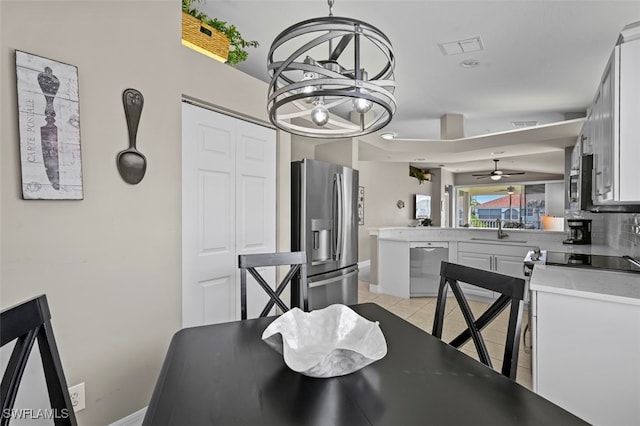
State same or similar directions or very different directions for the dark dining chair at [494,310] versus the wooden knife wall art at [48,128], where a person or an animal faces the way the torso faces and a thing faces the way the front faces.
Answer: very different directions

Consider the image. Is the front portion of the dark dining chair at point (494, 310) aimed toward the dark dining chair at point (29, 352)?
yes

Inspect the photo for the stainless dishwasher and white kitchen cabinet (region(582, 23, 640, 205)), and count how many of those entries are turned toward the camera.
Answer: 1

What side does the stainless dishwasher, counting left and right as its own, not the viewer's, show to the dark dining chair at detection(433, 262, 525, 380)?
front

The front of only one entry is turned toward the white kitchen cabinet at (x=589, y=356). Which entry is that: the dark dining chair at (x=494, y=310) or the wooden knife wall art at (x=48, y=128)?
the wooden knife wall art

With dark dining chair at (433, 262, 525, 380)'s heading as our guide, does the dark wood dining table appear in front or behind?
in front

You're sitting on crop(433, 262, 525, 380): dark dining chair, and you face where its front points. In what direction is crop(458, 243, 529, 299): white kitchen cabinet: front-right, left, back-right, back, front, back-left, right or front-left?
back-right

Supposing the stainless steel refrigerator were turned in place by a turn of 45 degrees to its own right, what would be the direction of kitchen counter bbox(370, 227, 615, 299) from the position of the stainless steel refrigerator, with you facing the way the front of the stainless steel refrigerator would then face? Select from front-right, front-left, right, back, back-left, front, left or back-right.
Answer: back-left

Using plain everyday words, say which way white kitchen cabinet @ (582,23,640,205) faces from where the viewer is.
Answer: facing to the left of the viewer

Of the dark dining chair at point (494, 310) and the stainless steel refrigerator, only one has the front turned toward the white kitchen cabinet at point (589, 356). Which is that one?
the stainless steel refrigerator

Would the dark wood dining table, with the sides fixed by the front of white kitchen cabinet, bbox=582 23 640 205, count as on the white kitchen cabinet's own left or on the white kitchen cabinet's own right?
on the white kitchen cabinet's own left

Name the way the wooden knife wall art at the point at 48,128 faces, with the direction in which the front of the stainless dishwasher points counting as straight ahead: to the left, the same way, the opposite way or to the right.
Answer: to the left

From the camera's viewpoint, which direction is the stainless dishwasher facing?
toward the camera

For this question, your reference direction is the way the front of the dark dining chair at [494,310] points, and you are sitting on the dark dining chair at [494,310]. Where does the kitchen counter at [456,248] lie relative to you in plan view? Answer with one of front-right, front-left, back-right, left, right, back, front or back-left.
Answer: back-right

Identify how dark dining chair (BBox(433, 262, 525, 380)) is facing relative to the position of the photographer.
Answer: facing the viewer and to the left of the viewer

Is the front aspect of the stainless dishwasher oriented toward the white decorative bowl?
yes
